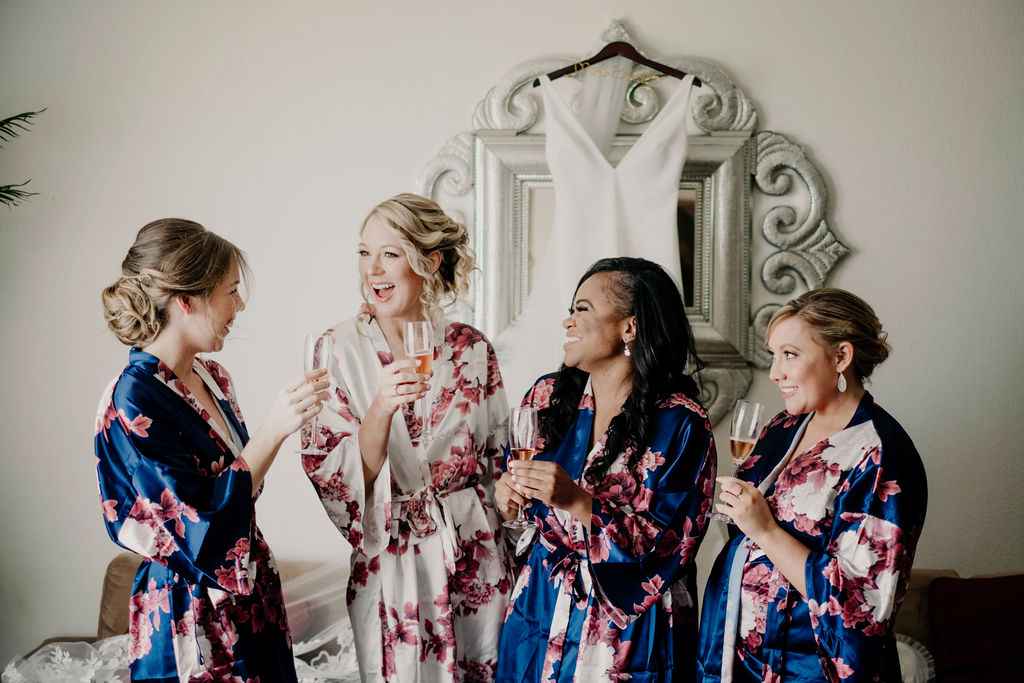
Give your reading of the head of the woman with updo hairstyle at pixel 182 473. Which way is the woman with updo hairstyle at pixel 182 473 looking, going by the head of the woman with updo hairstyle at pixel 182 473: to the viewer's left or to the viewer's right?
to the viewer's right

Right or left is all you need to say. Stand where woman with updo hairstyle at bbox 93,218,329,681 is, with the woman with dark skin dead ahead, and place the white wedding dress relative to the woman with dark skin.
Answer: left

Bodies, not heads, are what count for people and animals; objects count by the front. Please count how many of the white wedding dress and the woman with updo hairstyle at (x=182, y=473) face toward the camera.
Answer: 1

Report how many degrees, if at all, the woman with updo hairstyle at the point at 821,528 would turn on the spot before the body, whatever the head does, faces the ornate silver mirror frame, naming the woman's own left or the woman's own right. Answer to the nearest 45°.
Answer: approximately 135° to the woman's own right

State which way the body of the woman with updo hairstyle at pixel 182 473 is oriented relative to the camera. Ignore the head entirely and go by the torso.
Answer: to the viewer's right

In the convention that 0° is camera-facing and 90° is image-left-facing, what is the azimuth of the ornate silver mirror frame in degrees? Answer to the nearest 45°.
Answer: approximately 0°

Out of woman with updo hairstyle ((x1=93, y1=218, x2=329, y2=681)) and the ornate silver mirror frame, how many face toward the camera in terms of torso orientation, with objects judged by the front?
1
